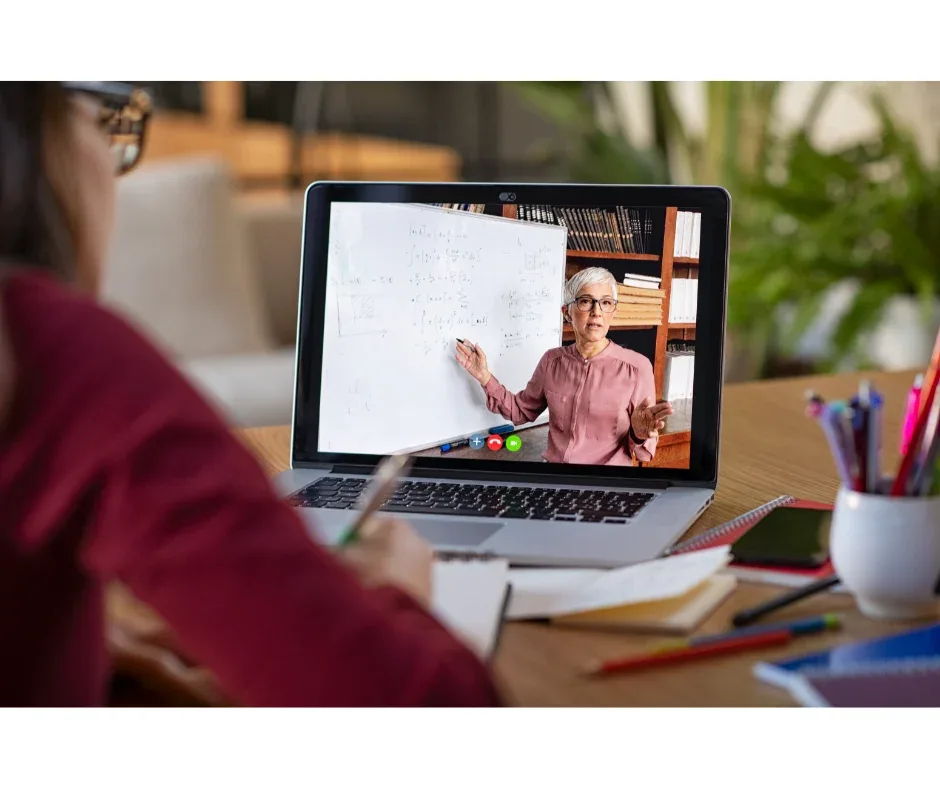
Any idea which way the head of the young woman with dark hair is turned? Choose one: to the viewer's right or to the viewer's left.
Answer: to the viewer's right

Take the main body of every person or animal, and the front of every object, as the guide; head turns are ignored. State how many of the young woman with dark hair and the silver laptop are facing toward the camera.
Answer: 1

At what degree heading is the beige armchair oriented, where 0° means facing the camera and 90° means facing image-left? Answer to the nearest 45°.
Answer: approximately 315°

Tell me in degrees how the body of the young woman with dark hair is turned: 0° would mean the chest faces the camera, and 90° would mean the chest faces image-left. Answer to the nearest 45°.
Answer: approximately 225°
